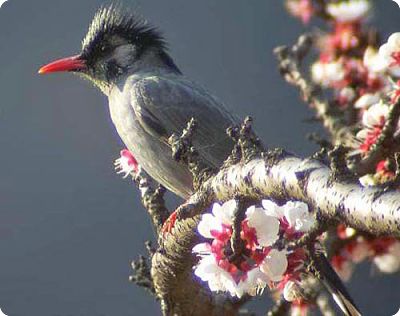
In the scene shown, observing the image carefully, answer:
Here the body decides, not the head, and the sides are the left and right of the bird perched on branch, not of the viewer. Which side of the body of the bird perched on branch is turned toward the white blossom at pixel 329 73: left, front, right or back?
back

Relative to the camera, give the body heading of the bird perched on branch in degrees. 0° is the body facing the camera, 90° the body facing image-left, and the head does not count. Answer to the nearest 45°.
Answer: approximately 90°

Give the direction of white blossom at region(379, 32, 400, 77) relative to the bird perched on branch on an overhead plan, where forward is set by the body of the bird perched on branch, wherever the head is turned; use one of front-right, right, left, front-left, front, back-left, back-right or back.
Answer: back-left
